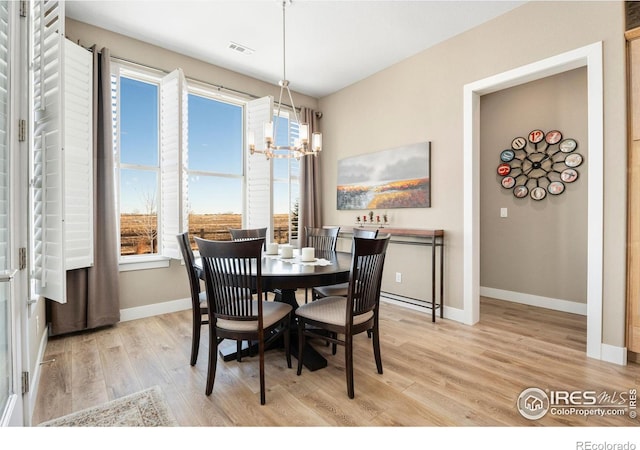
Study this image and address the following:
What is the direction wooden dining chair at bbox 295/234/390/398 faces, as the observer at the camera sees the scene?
facing away from the viewer and to the left of the viewer

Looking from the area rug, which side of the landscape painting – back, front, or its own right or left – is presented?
front

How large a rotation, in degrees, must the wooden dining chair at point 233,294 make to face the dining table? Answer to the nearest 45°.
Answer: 0° — it already faces it

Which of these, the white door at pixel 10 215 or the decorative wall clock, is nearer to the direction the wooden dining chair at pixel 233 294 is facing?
the decorative wall clock

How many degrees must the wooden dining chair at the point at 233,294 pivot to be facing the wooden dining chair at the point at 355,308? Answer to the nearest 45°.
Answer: approximately 45° to its right

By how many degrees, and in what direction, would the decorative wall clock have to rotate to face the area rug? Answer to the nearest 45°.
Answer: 0° — it already faces it

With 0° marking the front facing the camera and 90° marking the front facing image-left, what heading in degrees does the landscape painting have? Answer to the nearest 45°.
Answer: approximately 45°

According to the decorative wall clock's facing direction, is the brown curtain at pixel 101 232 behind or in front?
in front

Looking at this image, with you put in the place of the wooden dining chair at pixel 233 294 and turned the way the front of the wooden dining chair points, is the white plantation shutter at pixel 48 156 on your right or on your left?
on your left

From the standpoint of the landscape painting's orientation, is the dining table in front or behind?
in front

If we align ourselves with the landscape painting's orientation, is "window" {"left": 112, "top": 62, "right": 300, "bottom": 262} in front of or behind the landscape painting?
in front

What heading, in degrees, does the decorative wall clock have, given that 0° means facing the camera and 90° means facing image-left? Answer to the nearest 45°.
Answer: approximately 45°

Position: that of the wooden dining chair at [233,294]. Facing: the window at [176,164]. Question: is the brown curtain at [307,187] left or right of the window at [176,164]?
right

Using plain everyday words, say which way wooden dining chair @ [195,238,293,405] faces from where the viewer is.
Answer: facing away from the viewer and to the right of the viewer

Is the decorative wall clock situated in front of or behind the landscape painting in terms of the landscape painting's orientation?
behind

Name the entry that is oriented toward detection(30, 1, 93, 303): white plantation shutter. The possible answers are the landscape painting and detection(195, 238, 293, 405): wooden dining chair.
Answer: the landscape painting
